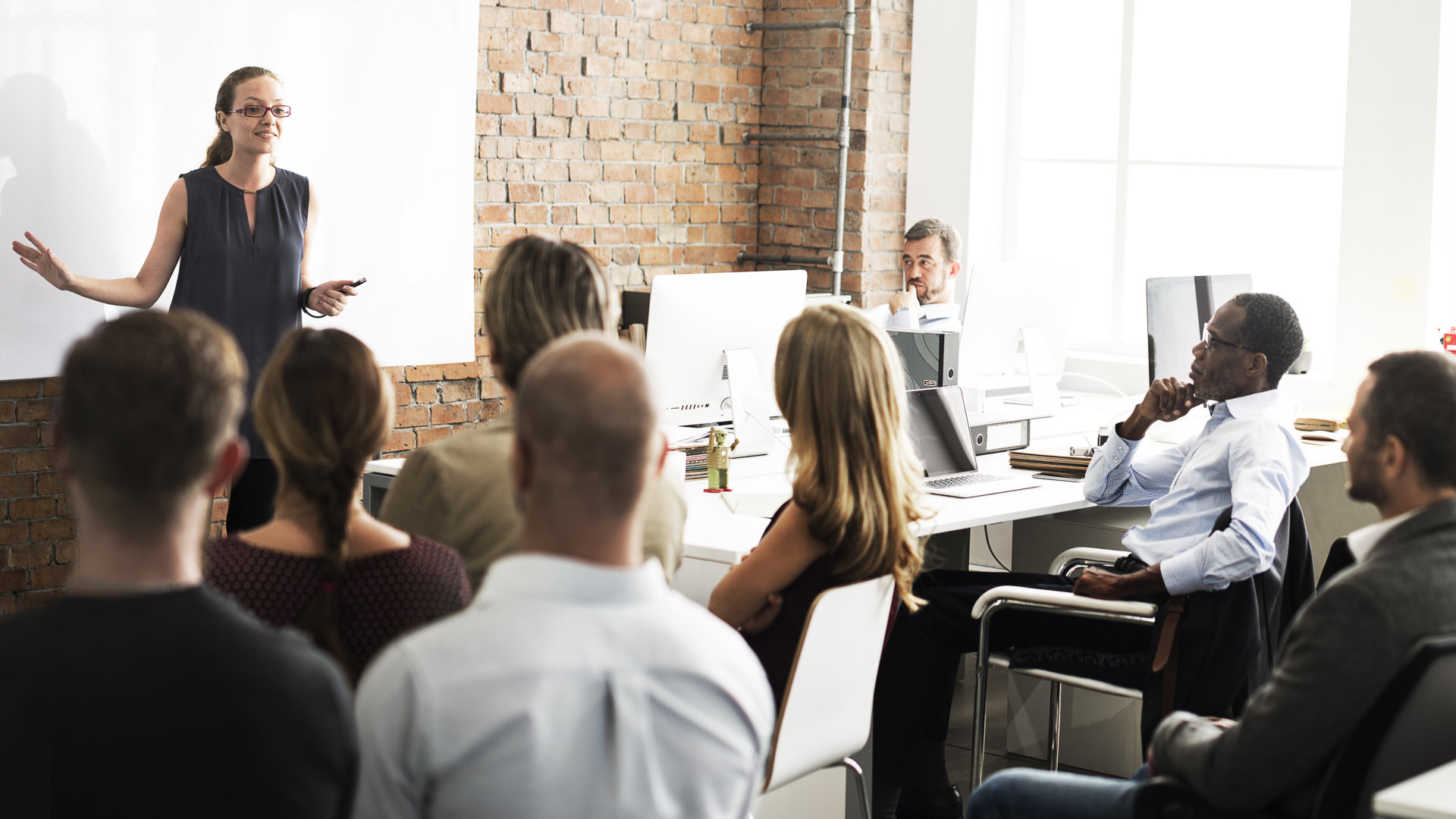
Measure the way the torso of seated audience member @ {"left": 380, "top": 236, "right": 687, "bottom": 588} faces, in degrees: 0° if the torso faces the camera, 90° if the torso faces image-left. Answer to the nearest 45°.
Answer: approximately 180°

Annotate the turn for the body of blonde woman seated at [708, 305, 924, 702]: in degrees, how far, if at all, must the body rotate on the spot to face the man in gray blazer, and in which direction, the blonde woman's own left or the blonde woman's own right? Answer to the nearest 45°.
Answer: approximately 180°

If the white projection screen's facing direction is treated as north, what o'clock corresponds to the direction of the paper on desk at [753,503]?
The paper on desk is roughly at 11 o'clock from the white projection screen.

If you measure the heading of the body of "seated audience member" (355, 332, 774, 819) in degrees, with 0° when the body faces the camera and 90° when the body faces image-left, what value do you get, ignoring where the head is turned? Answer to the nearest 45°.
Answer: approximately 180°

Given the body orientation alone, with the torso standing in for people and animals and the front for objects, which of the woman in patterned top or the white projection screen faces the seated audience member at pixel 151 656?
the white projection screen

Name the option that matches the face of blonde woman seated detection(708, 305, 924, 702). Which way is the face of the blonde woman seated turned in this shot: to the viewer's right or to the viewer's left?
to the viewer's left

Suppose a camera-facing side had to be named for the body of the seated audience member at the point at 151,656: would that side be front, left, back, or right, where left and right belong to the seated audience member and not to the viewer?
back

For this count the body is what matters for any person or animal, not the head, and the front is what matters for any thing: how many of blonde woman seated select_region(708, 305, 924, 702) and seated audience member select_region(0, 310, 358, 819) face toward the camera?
0

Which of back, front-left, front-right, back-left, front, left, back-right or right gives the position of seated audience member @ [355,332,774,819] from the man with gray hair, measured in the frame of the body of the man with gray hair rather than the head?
front-left

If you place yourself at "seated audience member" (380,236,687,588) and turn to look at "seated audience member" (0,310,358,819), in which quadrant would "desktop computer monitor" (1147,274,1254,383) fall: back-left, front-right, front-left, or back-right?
back-left

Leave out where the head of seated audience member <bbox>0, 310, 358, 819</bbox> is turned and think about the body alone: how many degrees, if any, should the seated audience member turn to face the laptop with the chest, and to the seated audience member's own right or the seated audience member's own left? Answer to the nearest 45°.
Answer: approximately 45° to the seated audience member's own right

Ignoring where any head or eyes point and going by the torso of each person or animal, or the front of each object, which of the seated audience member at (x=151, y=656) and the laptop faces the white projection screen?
the seated audience member

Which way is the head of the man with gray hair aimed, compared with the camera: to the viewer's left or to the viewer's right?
to the viewer's left

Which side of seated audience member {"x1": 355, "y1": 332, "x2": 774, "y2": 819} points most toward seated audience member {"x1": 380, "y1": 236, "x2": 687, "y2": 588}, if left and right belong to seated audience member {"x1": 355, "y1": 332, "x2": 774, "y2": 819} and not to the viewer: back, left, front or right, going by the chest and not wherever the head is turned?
front

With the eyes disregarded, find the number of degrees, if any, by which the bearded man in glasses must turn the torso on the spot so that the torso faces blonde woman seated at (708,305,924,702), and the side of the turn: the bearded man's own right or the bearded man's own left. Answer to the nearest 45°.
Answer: approximately 45° to the bearded man's own left

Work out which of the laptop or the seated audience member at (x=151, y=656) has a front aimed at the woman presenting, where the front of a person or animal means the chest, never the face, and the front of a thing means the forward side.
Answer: the seated audience member

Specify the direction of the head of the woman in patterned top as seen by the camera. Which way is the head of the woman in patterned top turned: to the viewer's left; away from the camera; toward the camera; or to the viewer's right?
away from the camera

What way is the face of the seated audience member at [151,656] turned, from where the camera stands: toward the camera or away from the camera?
away from the camera
